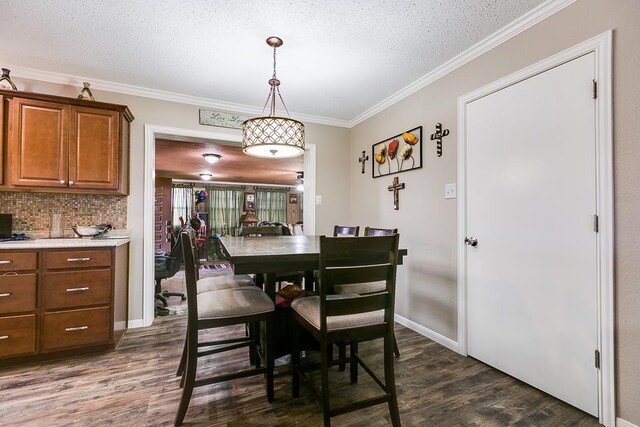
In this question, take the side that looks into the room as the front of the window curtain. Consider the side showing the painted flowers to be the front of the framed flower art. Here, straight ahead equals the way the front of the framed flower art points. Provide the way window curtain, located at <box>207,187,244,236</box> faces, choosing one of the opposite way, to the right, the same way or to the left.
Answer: to the left

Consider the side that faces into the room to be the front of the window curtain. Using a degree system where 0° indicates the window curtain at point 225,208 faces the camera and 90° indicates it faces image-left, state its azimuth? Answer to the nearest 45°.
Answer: approximately 0°

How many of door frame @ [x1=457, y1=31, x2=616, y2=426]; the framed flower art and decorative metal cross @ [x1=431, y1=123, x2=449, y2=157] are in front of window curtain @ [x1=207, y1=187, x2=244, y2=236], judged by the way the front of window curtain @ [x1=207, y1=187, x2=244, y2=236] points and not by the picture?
3

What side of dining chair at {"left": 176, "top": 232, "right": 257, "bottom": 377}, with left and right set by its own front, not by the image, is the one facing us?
right

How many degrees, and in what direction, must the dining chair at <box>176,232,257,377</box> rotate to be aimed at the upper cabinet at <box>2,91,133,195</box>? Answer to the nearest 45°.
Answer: approximately 135° to its left

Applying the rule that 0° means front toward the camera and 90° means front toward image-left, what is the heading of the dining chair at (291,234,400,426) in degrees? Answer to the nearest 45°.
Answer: approximately 135°

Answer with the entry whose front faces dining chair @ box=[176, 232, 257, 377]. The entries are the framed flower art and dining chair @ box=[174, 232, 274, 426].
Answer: the framed flower art

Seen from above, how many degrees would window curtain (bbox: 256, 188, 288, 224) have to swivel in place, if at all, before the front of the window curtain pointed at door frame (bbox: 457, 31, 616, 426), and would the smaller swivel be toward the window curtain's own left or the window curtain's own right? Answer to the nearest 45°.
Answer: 0° — it already faces it

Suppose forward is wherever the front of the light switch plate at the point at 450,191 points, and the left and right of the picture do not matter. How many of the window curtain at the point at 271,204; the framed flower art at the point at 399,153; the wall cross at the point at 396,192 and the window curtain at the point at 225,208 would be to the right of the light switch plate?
4
